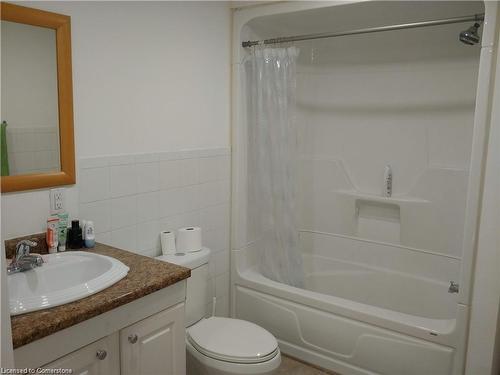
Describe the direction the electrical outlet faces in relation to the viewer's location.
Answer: facing the viewer and to the right of the viewer

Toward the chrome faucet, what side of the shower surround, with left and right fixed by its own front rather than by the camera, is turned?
front

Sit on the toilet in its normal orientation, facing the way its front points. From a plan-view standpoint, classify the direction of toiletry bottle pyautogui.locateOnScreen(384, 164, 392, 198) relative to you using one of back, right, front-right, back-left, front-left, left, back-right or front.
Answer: left

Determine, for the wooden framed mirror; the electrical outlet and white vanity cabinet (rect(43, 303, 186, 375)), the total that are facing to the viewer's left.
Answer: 0

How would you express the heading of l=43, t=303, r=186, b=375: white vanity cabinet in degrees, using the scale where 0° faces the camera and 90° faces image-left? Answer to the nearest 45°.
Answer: approximately 315°

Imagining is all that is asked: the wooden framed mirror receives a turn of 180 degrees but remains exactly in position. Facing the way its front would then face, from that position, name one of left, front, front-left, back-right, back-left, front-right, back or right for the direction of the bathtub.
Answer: back-right

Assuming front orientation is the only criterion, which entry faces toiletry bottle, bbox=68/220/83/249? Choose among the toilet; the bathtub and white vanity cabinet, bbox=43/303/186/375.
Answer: the bathtub

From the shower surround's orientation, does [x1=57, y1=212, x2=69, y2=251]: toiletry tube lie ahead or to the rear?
ahead

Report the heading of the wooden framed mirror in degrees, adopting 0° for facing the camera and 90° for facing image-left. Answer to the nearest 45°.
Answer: approximately 315°

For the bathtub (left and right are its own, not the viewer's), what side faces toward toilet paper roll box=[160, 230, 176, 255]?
front

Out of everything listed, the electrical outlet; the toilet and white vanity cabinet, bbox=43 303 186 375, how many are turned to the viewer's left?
0

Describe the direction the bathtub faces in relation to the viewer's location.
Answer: facing the viewer and to the left of the viewer
